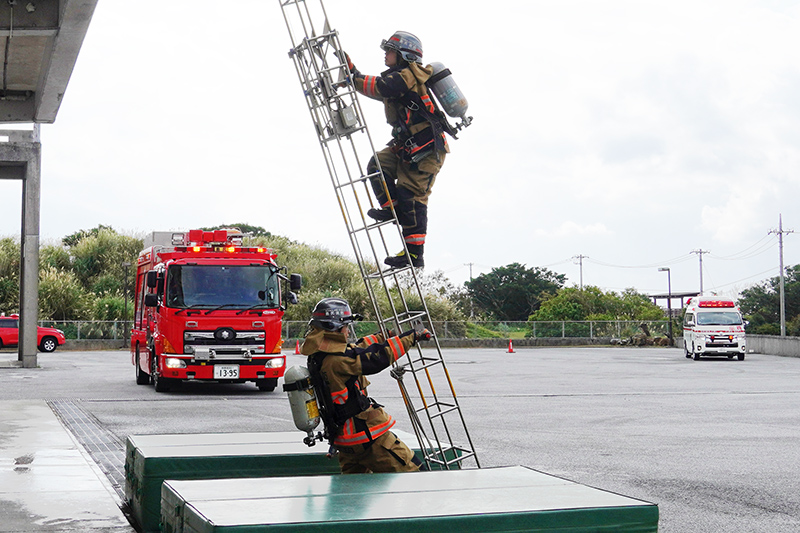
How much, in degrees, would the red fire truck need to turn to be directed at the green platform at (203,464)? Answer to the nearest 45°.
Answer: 0° — it already faces it

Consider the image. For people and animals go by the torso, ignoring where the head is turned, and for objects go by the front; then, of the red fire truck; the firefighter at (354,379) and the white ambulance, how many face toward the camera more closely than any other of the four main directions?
2

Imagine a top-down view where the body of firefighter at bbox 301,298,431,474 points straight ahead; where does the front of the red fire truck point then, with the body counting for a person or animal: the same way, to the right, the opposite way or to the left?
to the right

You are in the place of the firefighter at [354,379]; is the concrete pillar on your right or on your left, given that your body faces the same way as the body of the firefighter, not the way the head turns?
on your left

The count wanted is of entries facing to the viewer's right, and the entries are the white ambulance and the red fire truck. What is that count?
0

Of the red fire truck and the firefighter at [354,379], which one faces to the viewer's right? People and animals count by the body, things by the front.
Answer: the firefighter

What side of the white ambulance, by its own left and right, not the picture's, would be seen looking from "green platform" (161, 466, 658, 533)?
front

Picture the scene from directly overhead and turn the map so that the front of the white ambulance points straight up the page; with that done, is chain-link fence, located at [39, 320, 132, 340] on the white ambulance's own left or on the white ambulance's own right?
on the white ambulance's own right

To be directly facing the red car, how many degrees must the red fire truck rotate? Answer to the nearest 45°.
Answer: approximately 180°

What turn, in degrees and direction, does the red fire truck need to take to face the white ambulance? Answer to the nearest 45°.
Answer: approximately 135° to its left

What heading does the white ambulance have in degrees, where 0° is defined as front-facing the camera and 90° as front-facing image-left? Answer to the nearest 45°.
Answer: approximately 0°

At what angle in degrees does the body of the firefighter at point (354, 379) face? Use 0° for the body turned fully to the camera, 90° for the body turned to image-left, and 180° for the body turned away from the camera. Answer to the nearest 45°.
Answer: approximately 270°

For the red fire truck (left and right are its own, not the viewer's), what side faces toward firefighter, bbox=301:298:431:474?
front
